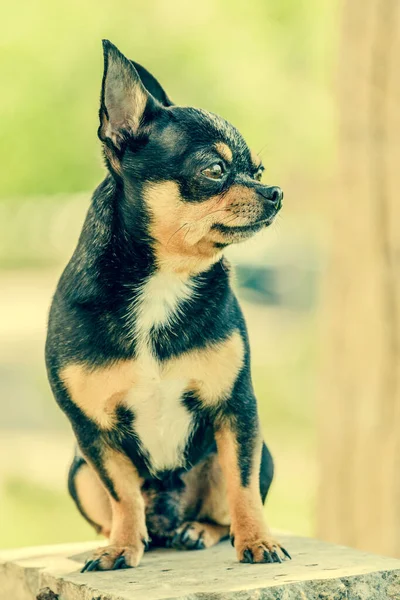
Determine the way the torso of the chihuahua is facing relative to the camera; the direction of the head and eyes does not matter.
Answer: toward the camera

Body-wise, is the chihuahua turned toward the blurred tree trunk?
no
